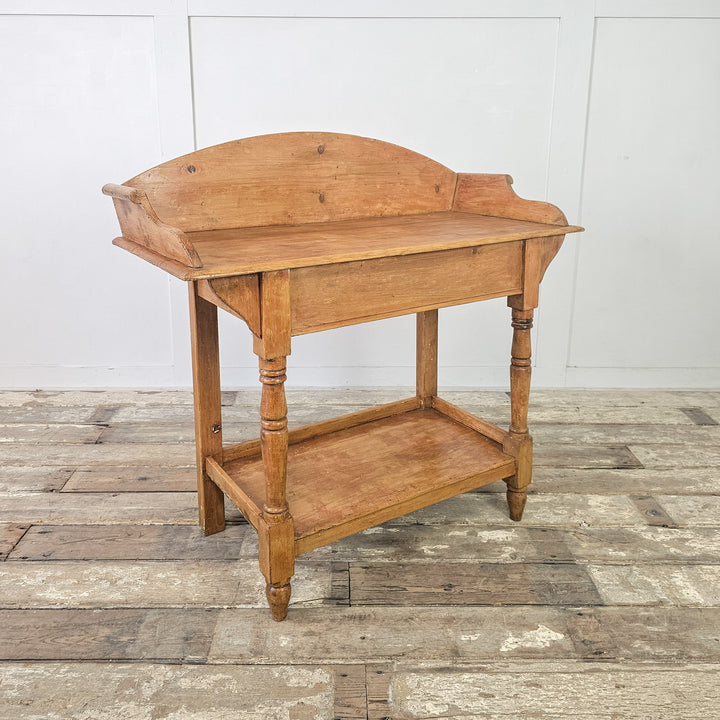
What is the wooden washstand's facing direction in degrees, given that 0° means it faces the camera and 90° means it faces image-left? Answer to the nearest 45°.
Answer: approximately 315°
